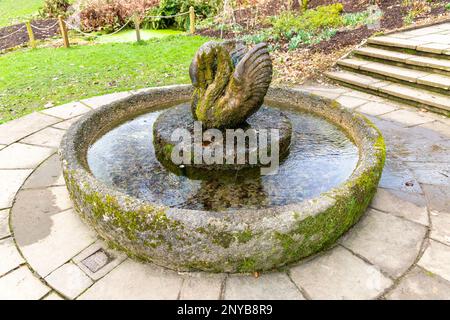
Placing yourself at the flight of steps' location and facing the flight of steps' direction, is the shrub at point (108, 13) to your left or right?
on your right

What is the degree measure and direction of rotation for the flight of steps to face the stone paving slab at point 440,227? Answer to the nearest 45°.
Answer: approximately 45° to its left

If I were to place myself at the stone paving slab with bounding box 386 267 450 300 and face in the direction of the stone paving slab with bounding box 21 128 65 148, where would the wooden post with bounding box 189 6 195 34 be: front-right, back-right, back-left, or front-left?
front-right

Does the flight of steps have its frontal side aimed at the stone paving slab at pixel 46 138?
yes

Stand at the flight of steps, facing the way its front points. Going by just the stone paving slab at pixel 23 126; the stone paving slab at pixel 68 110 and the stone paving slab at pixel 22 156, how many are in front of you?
3

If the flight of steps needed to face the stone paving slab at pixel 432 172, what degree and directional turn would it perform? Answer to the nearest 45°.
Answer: approximately 45° to its left

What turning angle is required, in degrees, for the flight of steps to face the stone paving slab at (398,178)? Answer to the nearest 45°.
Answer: approximately 45° to its left

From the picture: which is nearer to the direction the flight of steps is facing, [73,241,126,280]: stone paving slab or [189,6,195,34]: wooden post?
the stone paving slab

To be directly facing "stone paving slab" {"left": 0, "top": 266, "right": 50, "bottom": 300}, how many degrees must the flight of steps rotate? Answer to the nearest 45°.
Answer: approximately 45° to its left

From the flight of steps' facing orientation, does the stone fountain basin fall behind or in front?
in front

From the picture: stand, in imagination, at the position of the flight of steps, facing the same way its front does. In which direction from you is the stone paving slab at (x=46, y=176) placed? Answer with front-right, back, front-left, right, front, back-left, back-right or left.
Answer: front

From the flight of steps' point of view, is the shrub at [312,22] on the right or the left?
on its right

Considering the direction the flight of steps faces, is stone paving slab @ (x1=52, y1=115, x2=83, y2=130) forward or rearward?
forward

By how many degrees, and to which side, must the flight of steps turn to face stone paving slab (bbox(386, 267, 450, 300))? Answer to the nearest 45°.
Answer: approximately 45° to its left

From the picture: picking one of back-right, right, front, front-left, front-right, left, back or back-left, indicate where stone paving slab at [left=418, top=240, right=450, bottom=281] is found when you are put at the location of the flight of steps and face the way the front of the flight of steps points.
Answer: front-left

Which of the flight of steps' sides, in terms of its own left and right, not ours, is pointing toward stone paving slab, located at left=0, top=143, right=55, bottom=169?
front

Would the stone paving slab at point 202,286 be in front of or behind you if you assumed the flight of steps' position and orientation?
in front

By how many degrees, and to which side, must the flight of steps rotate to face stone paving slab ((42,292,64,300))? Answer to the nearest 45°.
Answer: approximately 45° to its left
